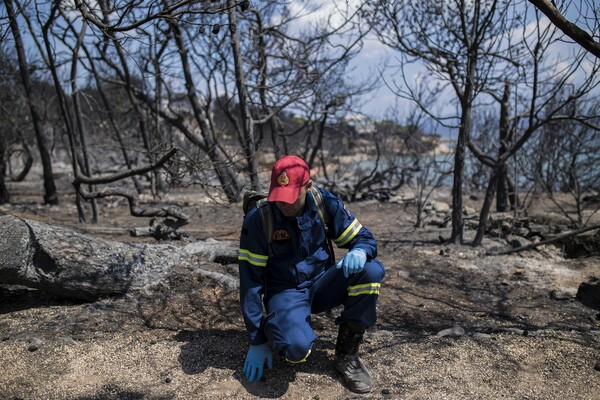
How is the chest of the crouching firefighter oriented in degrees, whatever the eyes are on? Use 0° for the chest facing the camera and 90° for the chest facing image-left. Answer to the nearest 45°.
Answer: approximately 0°

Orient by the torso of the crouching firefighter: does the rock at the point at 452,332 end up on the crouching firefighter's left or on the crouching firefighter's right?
on the crouching firefighter's left

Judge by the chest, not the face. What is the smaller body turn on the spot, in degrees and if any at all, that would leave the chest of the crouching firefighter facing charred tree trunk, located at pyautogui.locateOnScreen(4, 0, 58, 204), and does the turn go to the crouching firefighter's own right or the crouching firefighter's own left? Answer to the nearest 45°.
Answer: approximately 135° to the crouching firefighter's own right

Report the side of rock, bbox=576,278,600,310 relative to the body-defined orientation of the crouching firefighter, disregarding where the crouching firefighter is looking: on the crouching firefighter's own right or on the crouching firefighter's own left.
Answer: on the crouching firefighter's own left

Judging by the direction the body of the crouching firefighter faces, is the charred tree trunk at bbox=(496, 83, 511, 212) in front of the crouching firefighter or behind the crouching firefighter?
behind

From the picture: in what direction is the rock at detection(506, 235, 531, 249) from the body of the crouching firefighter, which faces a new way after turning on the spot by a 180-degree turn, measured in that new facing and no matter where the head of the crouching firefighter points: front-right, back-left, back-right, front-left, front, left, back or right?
front-right

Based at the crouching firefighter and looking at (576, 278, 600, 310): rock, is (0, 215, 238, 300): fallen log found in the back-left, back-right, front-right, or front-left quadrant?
back-left

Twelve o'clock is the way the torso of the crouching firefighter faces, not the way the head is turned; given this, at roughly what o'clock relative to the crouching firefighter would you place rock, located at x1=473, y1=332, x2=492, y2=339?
The rock is roughly at 8 o'clock from the crouching firefighter.

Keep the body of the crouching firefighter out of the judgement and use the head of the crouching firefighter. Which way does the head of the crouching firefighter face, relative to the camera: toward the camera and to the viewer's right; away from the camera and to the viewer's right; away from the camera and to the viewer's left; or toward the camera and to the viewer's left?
toward the camera and to the viewer's left

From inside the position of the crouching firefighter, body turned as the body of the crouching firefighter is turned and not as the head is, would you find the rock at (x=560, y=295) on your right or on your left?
on your left
